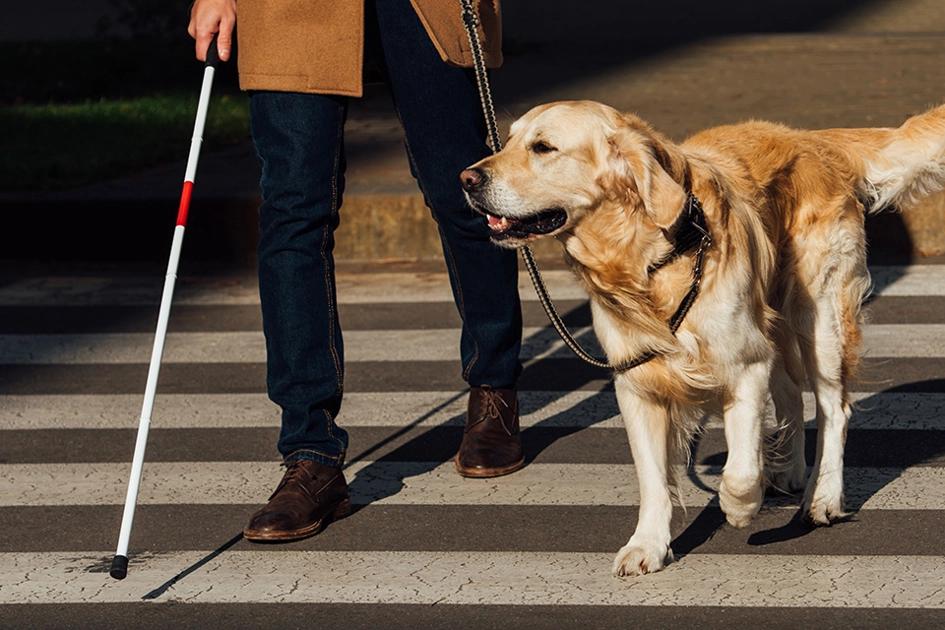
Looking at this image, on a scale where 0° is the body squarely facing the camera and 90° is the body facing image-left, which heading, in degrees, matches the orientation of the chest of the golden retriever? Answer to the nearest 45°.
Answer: approximately 45°
